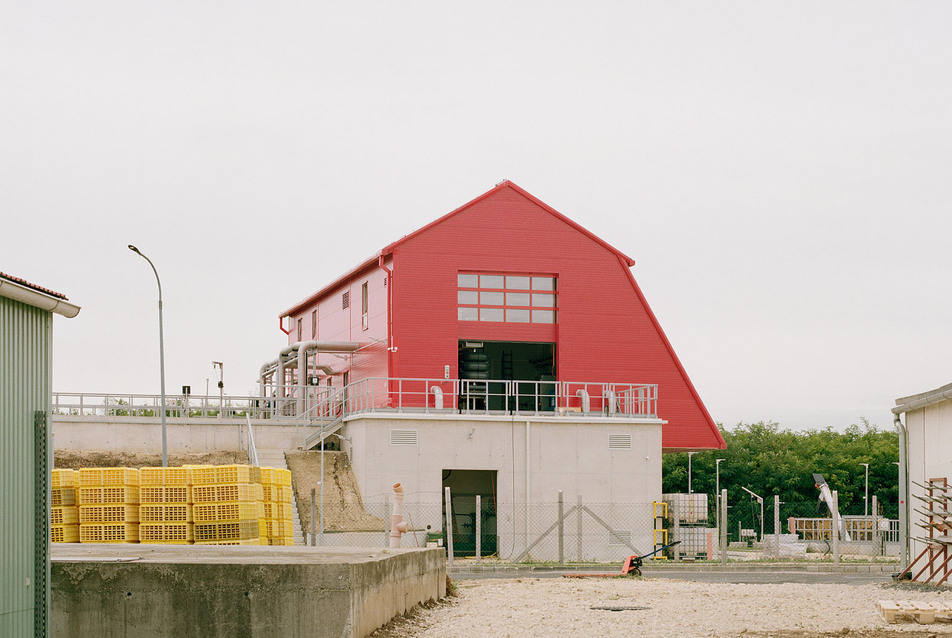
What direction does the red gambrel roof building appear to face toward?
toward the camera

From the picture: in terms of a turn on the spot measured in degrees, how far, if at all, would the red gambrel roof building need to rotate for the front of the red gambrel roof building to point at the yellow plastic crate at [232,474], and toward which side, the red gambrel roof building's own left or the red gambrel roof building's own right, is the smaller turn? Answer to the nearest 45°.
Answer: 0° — it already faces it

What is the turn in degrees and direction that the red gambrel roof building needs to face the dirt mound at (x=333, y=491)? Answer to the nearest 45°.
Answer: approximately 45° to its right

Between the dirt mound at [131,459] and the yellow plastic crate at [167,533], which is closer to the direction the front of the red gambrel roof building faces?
the yellow plastic crate

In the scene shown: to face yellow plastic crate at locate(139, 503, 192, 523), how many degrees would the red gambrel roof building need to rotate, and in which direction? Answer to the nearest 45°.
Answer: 0° — it already faces it

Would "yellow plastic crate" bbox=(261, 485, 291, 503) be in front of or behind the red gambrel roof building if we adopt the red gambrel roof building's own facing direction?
in front

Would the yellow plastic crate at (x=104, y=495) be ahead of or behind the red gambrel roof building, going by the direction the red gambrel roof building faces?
ahead

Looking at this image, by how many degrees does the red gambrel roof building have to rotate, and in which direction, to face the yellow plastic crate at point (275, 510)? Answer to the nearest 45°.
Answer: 0° — it already faces it

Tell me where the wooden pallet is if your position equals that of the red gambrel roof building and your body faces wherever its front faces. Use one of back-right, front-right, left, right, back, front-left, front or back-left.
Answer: front
